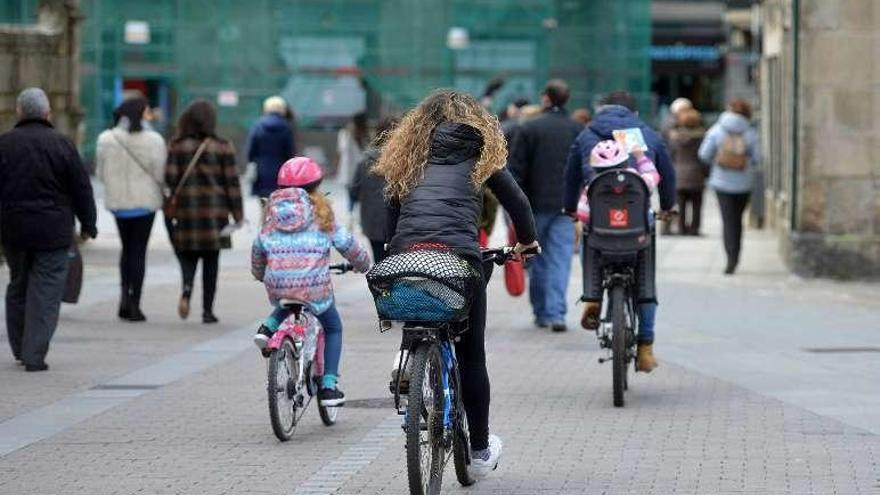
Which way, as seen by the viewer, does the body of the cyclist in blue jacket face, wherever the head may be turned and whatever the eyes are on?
away from the camera

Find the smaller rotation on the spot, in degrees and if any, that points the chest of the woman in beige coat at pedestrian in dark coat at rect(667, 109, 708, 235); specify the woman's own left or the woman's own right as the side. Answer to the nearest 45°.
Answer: approximately 45° to the woman's own right

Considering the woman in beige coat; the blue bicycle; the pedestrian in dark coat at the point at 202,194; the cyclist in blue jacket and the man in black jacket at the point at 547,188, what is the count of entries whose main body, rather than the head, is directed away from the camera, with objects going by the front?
5

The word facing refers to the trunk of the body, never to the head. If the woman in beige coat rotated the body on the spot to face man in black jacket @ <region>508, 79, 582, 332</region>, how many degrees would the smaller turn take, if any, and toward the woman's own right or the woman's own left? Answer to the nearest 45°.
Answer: approximately 90° to the woman's own right

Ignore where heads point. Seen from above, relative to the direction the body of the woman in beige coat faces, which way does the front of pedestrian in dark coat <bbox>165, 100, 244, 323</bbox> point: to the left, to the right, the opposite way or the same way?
the same way

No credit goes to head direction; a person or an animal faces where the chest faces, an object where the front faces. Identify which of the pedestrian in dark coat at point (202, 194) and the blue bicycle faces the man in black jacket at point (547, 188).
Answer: the blue bicycle

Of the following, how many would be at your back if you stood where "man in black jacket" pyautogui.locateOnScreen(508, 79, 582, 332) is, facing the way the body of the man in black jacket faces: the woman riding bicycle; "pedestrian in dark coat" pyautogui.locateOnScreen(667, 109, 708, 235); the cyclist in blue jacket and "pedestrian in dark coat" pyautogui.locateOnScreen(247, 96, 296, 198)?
2

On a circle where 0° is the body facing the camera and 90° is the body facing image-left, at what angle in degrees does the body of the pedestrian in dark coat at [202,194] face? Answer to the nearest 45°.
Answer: approximately 180°

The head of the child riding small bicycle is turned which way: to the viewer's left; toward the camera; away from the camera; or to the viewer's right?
away from the camera

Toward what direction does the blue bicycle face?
away from the camera

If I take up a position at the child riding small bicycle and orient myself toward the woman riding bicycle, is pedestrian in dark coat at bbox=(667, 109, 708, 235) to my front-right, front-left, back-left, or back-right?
back-left

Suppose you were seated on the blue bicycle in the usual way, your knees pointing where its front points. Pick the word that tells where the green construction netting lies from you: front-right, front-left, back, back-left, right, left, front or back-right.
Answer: front

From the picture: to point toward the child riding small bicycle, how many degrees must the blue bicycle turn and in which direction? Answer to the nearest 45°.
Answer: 0° — it already faces them

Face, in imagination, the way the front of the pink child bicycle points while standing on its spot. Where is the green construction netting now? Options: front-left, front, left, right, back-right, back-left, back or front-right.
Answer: front-left

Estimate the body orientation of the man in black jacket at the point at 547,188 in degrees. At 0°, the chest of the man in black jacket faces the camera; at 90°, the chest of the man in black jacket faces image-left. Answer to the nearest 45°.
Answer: approximately 180°

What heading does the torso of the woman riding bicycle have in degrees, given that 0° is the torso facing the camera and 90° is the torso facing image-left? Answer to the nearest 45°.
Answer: approximately 180°

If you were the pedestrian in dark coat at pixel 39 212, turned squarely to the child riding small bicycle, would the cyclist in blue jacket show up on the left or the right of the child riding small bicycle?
left

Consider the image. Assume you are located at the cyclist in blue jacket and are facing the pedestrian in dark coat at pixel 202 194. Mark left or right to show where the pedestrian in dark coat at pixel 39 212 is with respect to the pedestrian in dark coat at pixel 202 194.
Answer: left
